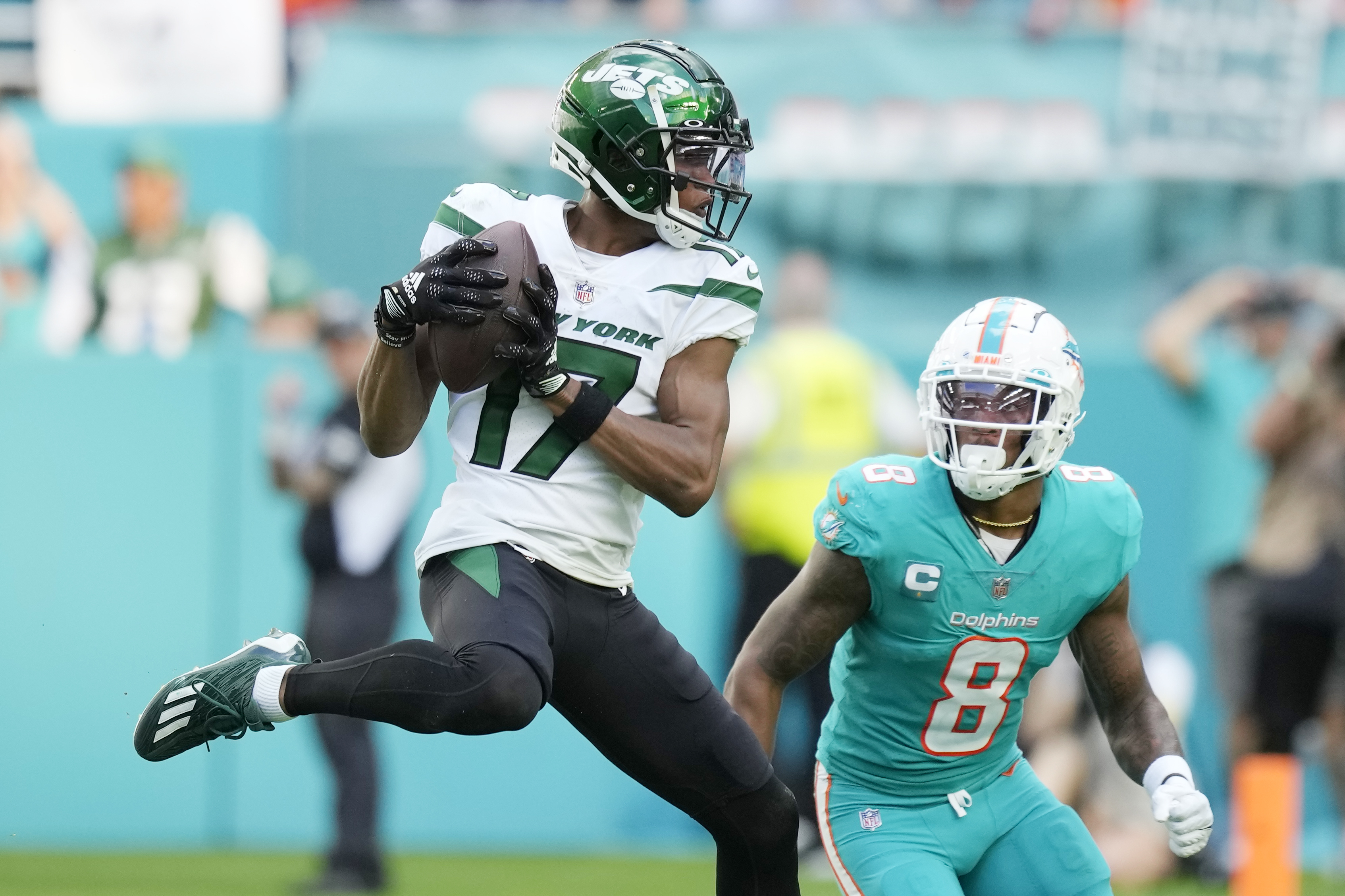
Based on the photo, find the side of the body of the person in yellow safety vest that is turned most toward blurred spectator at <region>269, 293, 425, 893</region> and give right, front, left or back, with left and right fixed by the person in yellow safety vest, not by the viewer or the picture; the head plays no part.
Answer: left

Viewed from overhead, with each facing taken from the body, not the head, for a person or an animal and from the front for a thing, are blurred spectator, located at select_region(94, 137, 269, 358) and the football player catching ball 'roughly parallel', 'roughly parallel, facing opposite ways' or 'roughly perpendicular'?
roughly parallel

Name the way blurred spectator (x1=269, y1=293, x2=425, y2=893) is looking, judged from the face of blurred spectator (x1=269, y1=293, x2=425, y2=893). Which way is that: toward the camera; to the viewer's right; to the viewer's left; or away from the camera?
toward the camera

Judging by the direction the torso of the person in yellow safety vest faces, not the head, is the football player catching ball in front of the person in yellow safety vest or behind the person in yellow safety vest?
behind

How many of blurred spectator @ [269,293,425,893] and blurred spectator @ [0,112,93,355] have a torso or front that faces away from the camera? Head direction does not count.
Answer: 0

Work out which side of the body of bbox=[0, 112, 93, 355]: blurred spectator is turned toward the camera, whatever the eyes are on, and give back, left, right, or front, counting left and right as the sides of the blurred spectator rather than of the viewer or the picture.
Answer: front

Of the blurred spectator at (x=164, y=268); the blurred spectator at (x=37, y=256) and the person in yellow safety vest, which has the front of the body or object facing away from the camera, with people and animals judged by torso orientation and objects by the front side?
the person in yellow safety vest

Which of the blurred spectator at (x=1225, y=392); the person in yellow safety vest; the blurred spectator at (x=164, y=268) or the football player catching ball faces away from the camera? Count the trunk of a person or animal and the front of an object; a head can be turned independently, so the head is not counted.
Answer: the person in yellow safety vest

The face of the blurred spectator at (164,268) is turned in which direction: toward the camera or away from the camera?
toward the camera

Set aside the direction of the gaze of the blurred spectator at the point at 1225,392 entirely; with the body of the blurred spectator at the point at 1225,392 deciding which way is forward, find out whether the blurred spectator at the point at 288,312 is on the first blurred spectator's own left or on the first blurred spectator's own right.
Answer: on the first blurred spectator's own right

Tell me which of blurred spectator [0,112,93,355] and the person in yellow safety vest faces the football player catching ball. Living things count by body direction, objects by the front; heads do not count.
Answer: the blurred spectator

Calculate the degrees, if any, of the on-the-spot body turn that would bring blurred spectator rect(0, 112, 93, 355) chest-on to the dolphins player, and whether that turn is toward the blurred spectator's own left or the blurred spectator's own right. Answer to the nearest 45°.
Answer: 0° — they already face them

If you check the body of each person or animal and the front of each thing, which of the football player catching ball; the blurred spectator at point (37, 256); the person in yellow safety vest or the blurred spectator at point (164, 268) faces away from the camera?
the person in yellow safety vest

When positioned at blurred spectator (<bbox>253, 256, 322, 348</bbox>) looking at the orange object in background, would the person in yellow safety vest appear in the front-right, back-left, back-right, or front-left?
front-left

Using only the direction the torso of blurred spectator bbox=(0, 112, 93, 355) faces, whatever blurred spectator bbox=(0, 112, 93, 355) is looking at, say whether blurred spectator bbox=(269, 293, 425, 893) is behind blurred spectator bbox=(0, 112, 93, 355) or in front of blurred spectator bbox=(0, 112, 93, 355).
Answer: in front

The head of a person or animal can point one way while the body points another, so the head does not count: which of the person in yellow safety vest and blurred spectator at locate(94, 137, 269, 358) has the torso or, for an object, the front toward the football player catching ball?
the blurred spectator
